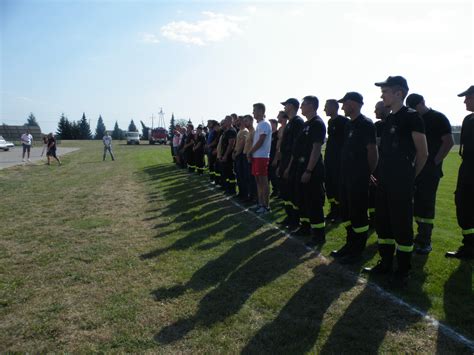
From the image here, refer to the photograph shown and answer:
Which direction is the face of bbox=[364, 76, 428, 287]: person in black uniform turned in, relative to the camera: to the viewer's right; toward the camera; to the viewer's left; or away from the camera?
to the viewer's left

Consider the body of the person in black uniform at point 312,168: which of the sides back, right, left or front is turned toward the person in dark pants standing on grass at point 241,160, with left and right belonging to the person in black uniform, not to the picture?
right

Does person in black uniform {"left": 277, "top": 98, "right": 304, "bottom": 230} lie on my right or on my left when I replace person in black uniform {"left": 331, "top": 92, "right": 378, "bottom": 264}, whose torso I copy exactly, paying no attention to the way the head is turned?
on my right

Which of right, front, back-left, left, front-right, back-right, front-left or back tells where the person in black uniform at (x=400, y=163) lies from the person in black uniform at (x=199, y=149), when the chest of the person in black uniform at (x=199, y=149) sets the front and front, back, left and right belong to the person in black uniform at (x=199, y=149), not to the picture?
left

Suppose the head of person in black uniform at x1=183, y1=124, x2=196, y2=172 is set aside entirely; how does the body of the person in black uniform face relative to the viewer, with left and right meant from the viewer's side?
facing to the left of the viewer

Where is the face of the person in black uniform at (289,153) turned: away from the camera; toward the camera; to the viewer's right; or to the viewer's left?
to the viewer's left

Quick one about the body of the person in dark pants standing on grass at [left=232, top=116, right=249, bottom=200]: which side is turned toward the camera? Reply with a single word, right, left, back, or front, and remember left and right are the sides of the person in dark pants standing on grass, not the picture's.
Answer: left

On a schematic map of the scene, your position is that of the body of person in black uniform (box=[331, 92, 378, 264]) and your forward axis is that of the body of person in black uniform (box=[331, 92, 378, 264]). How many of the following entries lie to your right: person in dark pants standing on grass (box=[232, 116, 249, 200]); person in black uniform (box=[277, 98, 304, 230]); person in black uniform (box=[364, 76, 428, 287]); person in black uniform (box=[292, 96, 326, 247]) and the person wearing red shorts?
4

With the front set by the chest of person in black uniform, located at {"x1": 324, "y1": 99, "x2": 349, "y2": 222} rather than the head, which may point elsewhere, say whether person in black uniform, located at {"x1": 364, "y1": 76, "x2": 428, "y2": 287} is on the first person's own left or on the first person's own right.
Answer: on the first person's own left

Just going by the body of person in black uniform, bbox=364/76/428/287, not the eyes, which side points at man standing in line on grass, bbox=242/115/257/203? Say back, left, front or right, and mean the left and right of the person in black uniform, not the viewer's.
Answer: right

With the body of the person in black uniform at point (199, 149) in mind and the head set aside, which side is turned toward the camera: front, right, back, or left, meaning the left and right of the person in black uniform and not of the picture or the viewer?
left

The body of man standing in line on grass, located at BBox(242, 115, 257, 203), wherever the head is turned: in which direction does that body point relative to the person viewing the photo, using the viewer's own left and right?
facing to the left of the viewer
